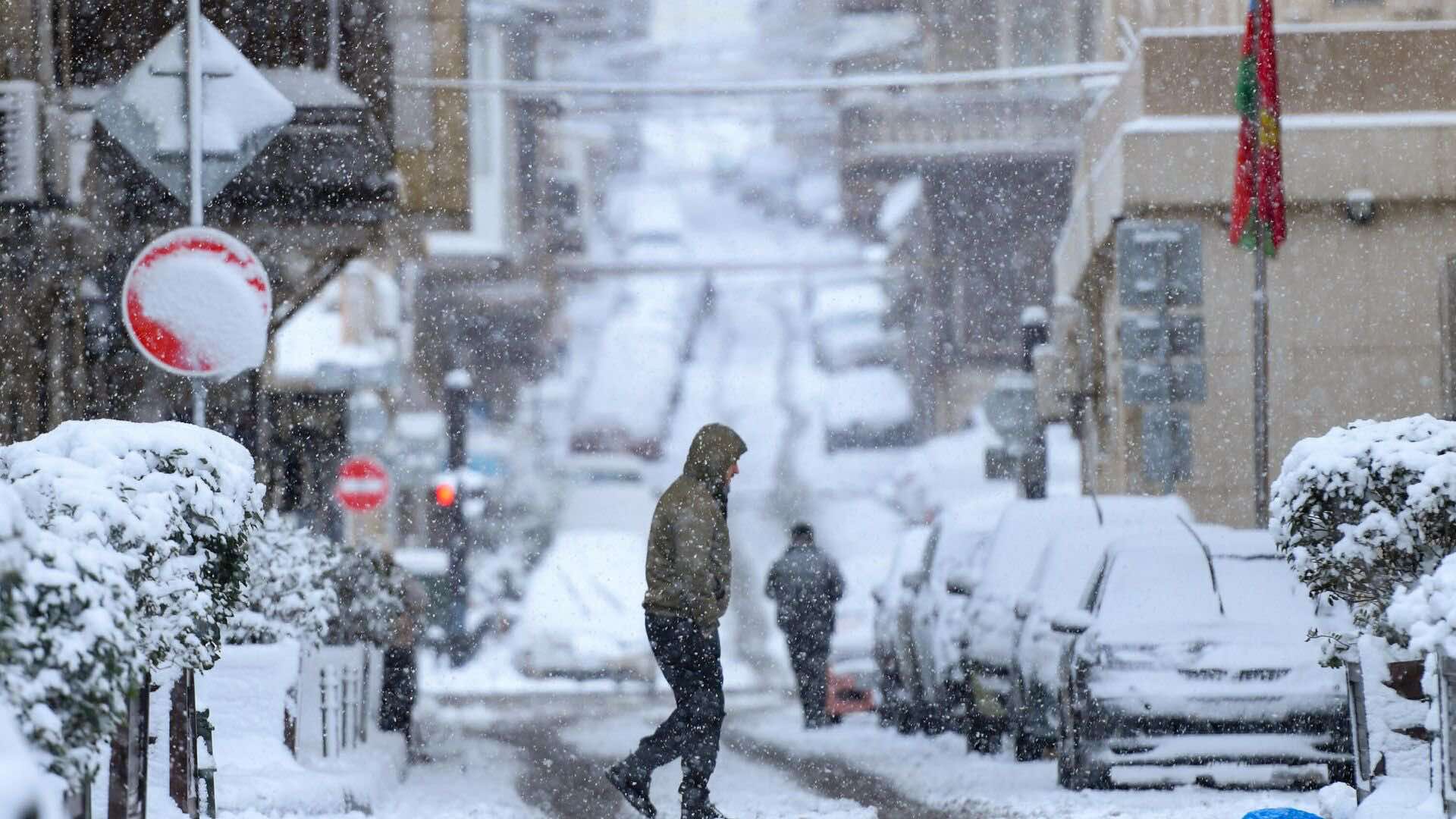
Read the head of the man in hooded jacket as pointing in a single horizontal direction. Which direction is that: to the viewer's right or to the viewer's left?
to the viewer's right

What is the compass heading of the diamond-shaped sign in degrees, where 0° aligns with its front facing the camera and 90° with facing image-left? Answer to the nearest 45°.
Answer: approximately 180°

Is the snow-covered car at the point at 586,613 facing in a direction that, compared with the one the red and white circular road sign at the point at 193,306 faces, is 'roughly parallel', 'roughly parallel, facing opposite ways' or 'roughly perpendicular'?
roughly parallel

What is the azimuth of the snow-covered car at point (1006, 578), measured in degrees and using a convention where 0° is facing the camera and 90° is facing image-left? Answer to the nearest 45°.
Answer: approximately 0°

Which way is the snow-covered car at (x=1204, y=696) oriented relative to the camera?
toward the camera

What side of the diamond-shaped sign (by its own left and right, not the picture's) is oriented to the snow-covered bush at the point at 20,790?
back

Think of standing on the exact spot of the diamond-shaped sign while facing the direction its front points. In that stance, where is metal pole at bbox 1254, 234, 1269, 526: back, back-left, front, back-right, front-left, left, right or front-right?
front-right

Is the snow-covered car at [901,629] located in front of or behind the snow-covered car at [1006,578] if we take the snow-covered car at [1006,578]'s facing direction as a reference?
behind

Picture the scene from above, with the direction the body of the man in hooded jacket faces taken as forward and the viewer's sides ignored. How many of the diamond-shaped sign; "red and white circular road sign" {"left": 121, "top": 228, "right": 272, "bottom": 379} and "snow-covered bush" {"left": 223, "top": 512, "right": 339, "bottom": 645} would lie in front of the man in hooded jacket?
0

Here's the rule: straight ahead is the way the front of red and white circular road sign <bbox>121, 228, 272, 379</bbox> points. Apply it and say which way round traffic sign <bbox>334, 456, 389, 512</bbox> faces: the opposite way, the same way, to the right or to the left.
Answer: the same way

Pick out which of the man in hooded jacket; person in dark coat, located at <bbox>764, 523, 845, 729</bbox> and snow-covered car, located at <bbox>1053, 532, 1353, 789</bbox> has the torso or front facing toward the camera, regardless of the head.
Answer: the snow-covered car

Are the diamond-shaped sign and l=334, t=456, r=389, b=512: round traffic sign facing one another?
yes

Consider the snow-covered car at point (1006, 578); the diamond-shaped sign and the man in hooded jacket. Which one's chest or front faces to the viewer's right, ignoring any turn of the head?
the man in hooded jacket

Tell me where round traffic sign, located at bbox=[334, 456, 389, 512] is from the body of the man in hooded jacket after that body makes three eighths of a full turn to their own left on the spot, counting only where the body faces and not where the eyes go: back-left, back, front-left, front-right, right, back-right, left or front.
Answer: front-right
